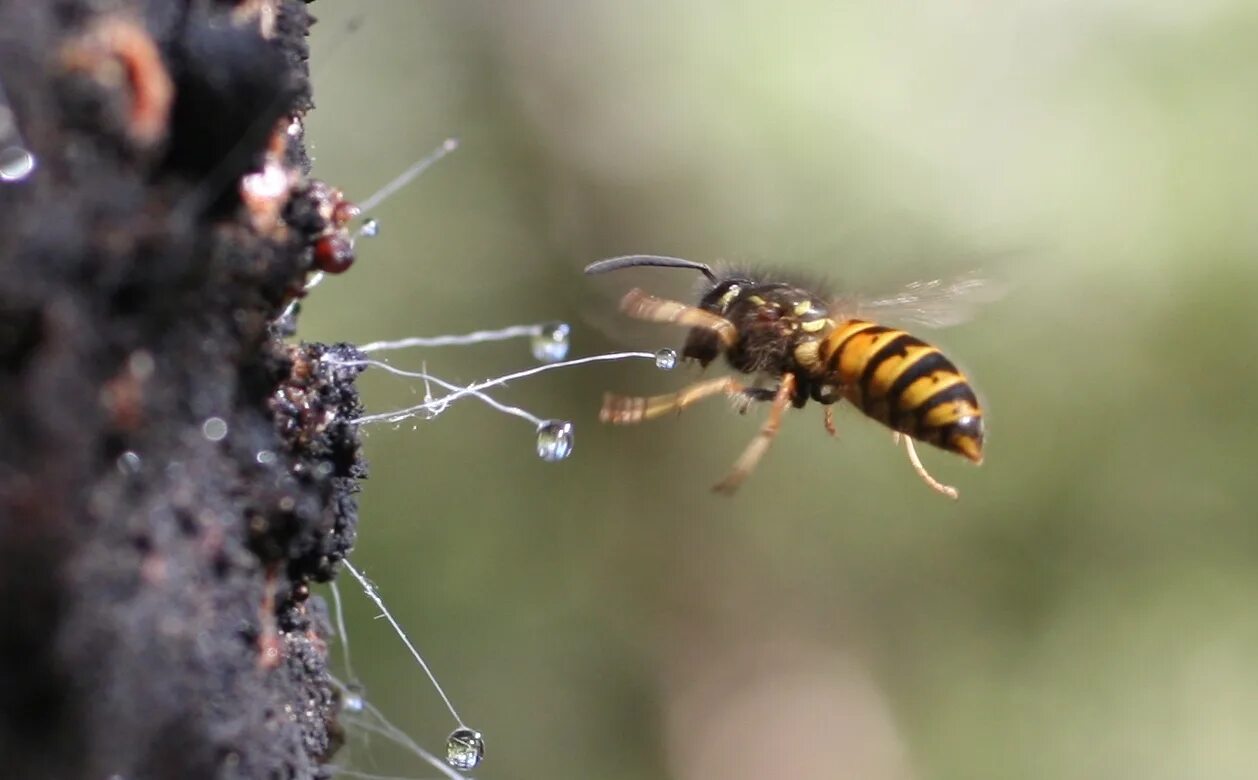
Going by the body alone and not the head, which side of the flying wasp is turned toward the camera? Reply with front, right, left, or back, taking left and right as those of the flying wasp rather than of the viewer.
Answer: left

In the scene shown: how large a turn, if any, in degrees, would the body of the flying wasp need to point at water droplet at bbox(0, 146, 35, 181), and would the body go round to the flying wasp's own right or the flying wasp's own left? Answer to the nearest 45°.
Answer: approximately 45° to the flying wasp's own left
